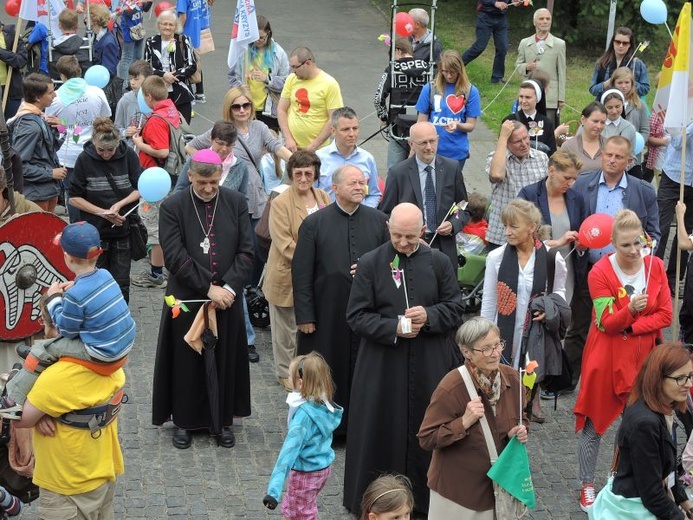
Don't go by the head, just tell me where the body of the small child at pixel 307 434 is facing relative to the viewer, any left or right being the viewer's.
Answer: facing away from the viewer and to the left of the viewer

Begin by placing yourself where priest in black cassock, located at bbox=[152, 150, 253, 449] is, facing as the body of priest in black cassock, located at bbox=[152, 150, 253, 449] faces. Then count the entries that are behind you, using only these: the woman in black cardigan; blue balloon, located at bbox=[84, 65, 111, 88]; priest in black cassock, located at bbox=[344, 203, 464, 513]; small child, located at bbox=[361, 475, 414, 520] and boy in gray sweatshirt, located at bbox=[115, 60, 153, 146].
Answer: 2

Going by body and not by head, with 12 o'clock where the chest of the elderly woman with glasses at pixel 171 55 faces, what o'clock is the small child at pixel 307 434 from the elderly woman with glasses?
The small child is roughly at 12 o'clock from the elderly woman with glasses.

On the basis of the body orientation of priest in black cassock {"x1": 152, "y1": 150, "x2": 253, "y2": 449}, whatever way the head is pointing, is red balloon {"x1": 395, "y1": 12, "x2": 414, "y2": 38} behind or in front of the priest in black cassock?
behind

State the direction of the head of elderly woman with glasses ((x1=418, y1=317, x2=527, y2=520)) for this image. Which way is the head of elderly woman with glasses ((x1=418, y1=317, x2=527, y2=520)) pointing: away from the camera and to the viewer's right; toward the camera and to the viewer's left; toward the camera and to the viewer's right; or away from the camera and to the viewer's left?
toward the camera and to the viewer's right
